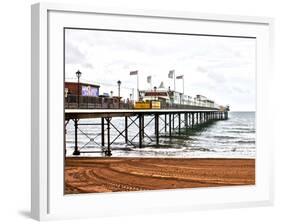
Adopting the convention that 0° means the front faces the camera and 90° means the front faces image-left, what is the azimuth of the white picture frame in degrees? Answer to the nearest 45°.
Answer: approximately 315°
